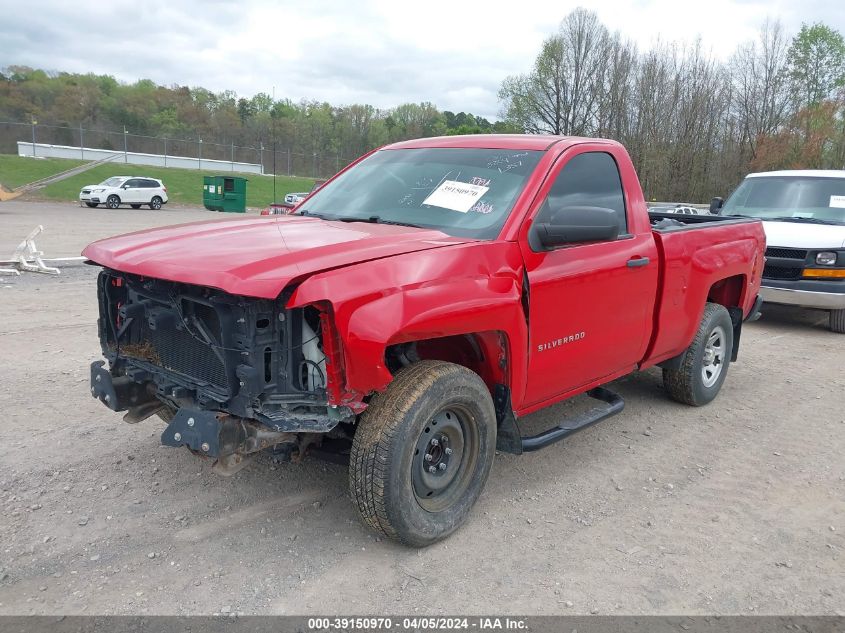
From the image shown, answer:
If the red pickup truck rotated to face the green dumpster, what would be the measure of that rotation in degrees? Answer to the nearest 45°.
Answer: approximately 135° to its right

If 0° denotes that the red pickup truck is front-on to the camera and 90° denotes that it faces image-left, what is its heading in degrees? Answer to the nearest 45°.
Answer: approximately 45°

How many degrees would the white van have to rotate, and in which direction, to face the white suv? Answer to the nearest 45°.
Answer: approximately 90° to its right

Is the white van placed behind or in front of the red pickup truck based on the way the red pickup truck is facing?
behind

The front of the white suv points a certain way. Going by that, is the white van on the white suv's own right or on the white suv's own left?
on the white suv's own left

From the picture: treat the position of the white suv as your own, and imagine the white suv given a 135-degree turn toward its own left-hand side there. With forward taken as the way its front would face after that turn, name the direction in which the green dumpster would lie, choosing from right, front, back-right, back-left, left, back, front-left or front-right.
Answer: front

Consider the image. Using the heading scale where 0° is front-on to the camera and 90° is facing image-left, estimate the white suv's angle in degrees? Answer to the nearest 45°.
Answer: approximately 45°
